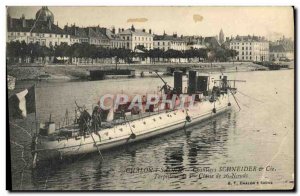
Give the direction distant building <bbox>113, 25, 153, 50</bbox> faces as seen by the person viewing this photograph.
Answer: facing the viewer and to the right of the viewer

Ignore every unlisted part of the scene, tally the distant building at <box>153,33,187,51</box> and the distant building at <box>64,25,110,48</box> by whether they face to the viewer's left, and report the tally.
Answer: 0

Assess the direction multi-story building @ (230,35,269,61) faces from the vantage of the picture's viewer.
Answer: facing the viewer

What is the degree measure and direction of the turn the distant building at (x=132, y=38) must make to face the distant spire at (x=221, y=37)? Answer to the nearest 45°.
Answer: approximately 45° to its left

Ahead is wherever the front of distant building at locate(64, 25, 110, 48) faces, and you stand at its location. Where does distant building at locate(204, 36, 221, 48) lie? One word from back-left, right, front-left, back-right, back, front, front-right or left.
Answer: front-left

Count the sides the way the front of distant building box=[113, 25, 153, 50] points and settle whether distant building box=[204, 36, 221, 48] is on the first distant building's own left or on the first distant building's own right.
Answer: on the first distant building's own left

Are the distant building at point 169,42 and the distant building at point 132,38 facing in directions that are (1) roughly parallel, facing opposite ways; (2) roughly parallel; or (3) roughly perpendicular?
roughly parallel

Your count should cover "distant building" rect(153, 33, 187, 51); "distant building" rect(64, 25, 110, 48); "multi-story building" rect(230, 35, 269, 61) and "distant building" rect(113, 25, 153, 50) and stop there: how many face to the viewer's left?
0

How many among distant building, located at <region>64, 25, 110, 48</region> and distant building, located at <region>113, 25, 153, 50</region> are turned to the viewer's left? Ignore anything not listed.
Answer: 0

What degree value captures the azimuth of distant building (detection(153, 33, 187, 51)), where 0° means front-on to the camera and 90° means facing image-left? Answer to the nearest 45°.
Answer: approximately 315°

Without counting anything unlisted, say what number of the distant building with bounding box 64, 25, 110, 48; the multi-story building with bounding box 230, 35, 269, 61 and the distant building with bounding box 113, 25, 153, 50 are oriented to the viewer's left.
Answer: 0

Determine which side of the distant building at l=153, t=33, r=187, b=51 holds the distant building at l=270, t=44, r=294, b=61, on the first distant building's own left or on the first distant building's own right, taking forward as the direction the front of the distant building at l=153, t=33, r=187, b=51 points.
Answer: on the first distant building's own left
